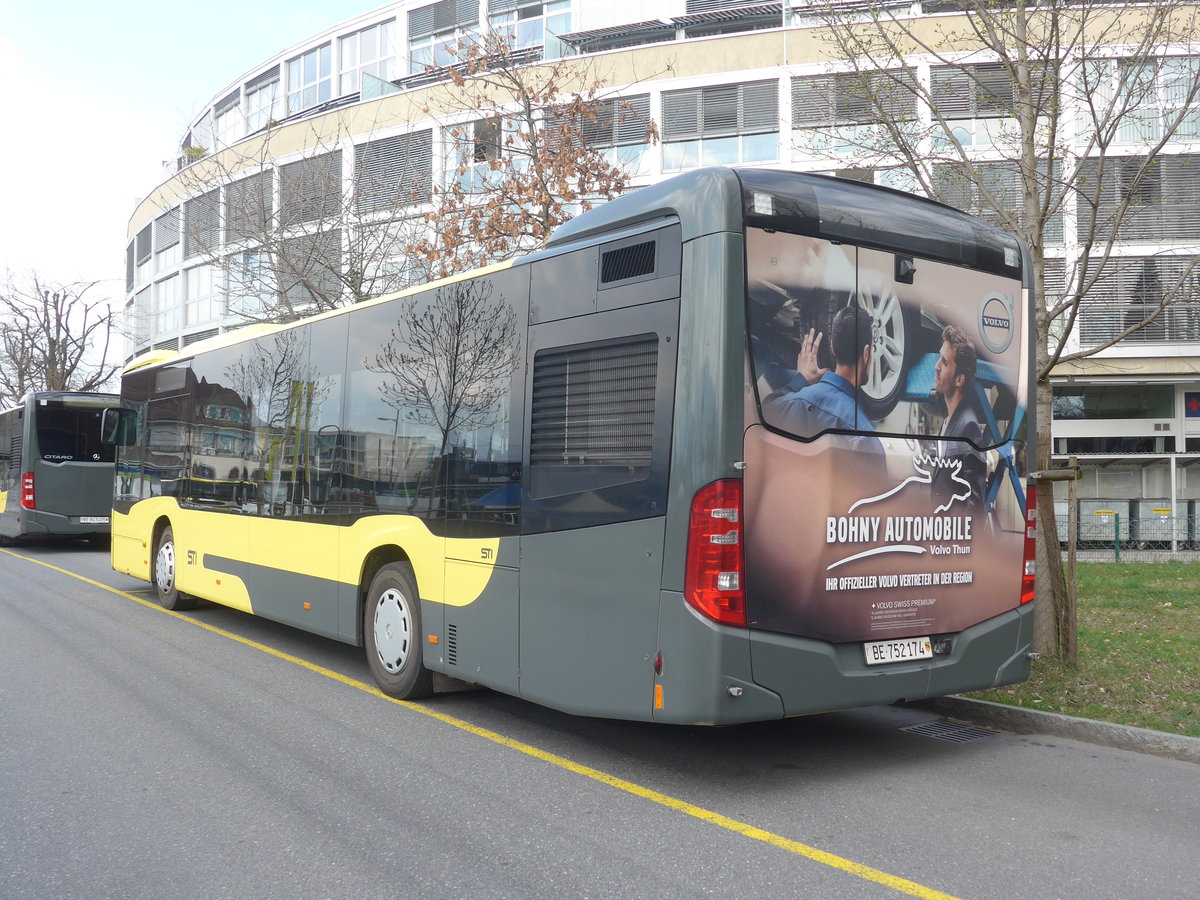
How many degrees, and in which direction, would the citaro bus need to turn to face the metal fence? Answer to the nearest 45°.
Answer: approximately 135° to its right

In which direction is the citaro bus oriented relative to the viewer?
away from the camera

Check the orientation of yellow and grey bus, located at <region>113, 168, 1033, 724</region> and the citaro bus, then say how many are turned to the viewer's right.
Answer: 0

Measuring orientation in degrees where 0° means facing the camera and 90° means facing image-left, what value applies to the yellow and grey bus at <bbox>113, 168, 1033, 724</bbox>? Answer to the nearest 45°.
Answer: approximately 135°

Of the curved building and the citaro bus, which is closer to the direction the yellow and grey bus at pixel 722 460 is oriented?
the citaro bus

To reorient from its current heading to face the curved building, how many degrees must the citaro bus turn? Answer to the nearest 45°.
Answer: approximately 90° to its right

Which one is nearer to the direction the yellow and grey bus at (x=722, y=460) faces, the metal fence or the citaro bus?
the citaro bus

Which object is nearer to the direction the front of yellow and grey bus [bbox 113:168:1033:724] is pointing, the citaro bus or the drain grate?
the citaro bus

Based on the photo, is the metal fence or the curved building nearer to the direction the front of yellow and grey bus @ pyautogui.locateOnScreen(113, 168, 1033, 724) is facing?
the curved building

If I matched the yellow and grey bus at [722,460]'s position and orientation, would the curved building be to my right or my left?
on my right

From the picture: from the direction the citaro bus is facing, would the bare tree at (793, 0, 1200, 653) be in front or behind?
behind

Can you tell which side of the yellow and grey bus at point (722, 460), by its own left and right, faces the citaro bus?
front
